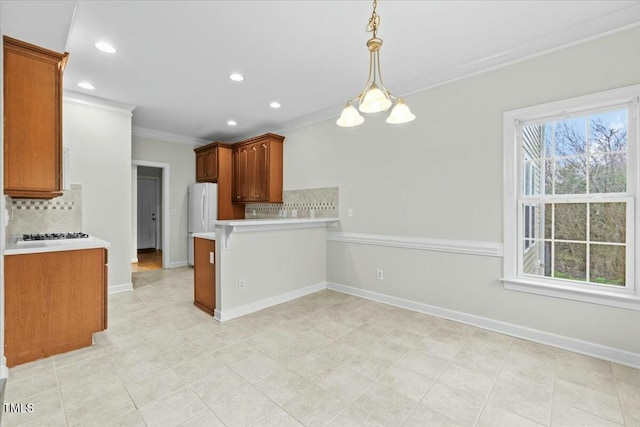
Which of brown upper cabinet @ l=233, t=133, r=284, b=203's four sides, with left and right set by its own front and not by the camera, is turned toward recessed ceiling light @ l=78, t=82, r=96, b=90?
front

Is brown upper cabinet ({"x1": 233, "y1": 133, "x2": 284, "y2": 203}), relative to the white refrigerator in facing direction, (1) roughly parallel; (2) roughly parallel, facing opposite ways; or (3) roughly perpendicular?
roughly parallel

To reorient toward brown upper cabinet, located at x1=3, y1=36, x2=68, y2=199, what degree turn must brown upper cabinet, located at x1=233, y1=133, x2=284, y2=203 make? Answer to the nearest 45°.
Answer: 0° — it already faces it

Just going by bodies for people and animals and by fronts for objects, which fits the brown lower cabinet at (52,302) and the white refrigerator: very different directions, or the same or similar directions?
very different directions

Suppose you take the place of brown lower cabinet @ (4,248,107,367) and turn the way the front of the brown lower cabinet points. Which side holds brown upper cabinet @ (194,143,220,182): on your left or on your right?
on your left

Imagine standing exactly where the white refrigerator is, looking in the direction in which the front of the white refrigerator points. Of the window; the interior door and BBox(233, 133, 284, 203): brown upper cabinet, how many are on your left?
2

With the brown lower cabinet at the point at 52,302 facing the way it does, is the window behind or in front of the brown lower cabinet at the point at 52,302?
in front

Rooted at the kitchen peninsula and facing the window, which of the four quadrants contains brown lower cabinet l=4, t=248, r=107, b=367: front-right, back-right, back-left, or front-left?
back-right

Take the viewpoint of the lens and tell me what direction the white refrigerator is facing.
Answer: facing the viewer and to the left of the viewer

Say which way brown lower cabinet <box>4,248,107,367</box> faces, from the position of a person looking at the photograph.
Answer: facing to the right of the viewer

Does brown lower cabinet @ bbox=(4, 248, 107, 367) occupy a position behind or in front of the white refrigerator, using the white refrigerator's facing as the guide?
in front
